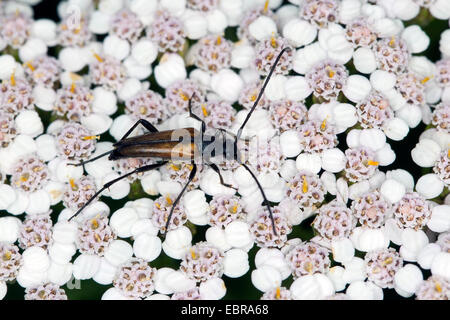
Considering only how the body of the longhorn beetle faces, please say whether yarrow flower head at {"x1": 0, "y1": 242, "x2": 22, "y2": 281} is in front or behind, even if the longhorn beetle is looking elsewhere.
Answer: behind

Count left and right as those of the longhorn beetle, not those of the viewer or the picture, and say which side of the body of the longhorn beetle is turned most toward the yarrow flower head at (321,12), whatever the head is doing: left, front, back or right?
front

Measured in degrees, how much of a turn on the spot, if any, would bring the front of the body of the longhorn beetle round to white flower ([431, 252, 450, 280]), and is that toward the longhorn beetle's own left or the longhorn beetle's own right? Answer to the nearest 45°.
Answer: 0° — it already faces it

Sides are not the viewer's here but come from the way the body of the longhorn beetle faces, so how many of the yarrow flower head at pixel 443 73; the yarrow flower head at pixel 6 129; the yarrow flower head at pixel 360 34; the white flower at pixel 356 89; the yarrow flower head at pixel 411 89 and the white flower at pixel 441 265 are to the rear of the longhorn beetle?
1

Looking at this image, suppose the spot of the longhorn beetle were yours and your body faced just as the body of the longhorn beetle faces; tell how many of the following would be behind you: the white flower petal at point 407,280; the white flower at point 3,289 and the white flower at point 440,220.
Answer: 1

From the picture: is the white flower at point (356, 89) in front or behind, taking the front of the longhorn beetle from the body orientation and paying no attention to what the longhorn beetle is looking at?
in front

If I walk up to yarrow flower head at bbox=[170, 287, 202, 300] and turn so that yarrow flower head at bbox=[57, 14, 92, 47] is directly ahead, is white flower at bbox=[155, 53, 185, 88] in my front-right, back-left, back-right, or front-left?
front-right

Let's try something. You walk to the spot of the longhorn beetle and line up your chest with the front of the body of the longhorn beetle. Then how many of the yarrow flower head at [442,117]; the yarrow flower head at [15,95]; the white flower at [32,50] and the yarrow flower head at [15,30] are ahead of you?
1

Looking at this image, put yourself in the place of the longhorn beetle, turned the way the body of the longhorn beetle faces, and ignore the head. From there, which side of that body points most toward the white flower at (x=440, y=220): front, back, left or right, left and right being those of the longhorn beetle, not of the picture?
front

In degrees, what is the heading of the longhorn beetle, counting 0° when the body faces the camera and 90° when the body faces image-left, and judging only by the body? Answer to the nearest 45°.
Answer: approximately 270°
